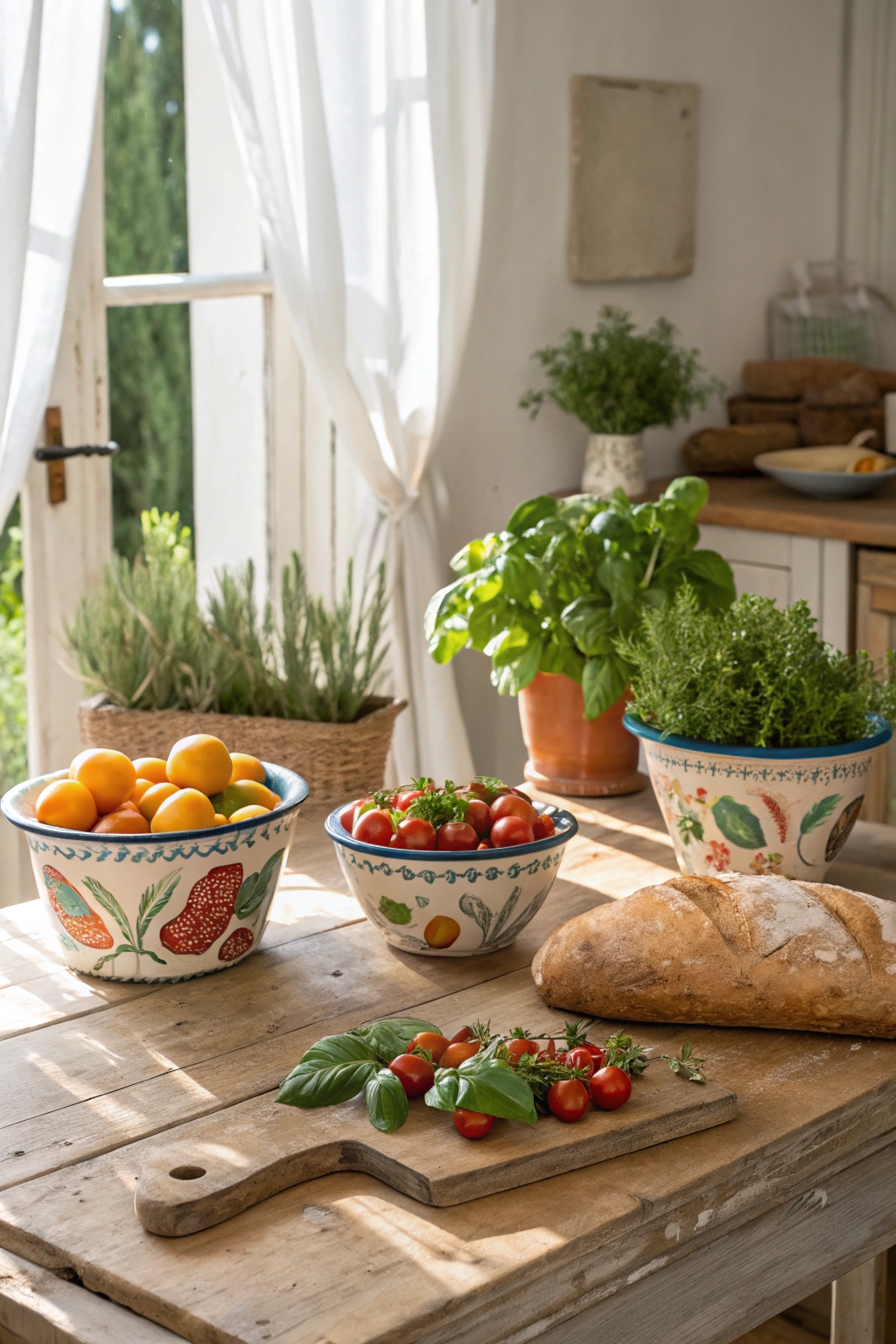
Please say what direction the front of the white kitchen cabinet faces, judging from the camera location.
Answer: facing the viewer and to the left of the viewer

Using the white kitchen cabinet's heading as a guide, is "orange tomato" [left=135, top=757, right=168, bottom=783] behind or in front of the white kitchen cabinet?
in front

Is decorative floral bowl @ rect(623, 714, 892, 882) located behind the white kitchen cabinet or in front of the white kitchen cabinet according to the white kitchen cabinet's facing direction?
in front

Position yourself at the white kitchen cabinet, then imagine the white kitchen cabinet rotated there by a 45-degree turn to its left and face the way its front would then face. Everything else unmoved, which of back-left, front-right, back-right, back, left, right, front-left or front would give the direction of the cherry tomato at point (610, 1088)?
front

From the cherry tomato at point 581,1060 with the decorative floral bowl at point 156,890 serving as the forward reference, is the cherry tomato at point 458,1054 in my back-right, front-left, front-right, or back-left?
front-left

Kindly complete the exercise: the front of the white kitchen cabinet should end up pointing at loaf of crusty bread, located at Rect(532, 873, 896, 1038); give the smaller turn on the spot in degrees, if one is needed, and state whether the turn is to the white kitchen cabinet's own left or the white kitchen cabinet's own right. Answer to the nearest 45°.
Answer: approximately 45° to the white kitchen cabinet's own left

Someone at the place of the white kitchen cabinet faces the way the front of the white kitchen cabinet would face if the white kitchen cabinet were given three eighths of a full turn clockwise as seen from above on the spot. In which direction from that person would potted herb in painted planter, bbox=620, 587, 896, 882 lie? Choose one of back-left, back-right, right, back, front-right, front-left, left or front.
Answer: back
